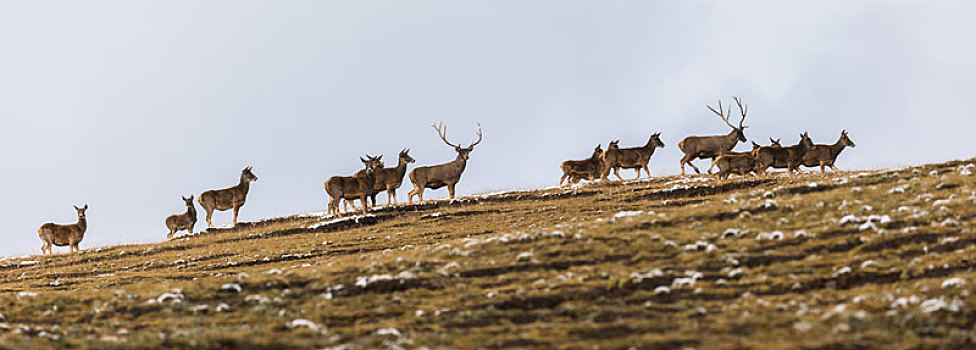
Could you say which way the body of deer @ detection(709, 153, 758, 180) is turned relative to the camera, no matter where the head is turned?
to the viewer's right

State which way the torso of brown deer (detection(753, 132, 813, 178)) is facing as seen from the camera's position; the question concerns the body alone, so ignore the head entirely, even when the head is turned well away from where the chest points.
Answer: to the viewer's right

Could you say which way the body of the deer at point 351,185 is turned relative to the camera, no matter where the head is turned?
to the viewer's right

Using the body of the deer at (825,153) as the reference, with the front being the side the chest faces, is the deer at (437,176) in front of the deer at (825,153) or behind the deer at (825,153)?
behind

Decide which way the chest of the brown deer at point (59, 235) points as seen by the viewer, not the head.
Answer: to the viewer's right

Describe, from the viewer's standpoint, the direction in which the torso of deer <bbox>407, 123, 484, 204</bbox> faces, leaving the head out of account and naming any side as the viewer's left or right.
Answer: facing to the right of the viewer

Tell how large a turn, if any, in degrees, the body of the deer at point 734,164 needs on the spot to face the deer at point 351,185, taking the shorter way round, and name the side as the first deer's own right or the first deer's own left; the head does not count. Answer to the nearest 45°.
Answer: approximately 180°

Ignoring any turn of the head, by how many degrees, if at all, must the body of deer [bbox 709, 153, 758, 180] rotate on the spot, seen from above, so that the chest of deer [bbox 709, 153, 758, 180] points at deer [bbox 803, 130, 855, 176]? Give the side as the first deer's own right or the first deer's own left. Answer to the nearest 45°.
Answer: approximately 45° to the first deer's own left

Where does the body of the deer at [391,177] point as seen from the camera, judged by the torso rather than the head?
to the viewer's right
